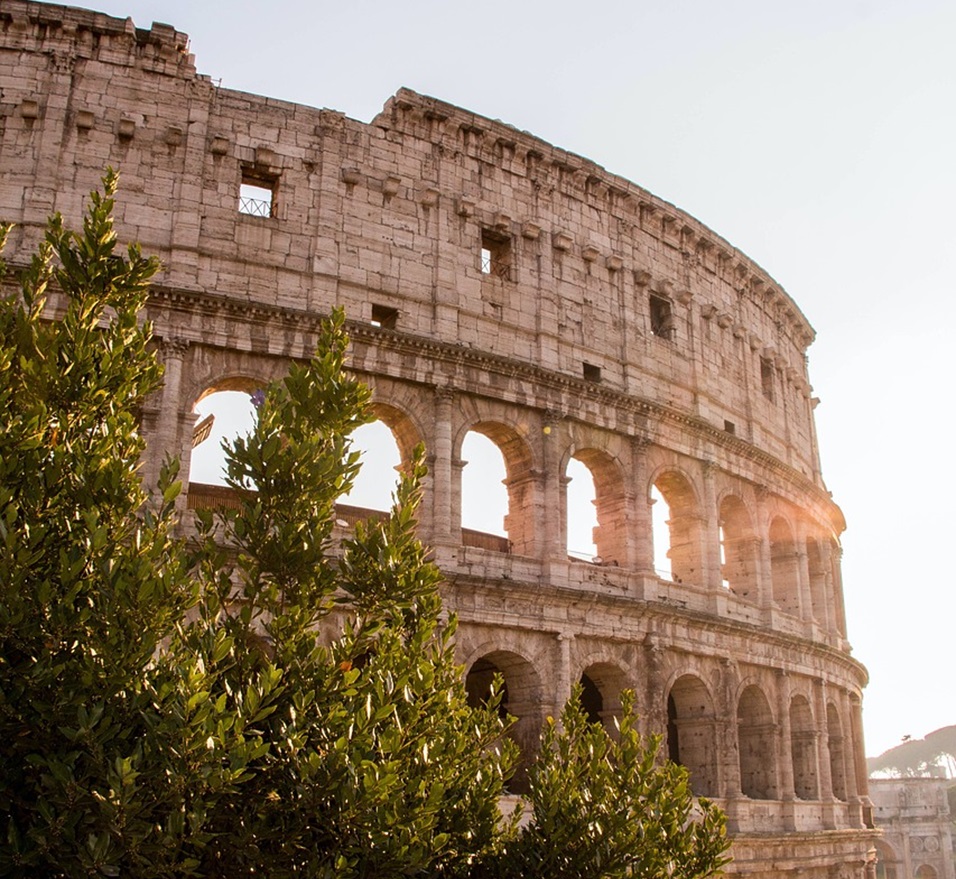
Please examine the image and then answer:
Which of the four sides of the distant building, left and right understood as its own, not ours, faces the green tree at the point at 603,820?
front

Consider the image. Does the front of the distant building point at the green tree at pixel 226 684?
yes

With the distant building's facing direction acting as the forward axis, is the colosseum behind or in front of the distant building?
in front

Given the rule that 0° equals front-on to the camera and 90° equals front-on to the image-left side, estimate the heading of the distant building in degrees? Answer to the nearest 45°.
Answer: approximately 0°
